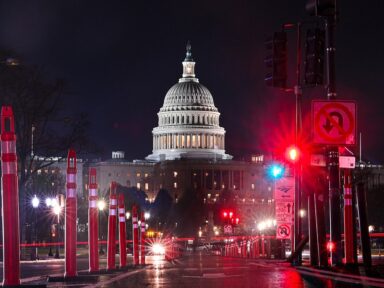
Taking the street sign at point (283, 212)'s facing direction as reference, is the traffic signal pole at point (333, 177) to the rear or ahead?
ahead

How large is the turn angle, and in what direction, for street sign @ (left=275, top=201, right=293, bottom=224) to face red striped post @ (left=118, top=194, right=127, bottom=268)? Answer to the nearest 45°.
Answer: approximately 45° to its right

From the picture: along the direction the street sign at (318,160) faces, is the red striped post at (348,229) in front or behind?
in front

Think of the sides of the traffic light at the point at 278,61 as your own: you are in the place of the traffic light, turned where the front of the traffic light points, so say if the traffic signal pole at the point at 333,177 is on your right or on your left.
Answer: on your left

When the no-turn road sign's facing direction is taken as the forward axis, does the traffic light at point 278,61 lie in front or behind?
behind
